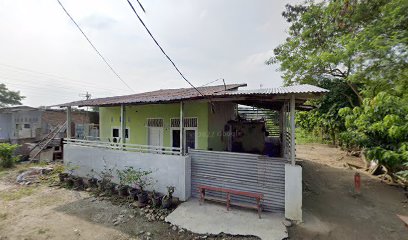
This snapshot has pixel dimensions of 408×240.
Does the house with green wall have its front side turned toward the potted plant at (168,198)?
yes

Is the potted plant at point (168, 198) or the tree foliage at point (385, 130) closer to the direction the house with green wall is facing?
the potted plant

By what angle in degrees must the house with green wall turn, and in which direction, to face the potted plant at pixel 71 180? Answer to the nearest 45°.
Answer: approximately 45° to its right

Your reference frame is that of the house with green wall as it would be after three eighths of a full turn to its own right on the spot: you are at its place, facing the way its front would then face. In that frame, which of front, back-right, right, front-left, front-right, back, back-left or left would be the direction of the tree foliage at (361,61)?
right

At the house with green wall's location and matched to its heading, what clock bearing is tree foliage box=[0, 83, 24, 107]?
The tree foliage is roughly at 3 o'clock from the house with green wall.

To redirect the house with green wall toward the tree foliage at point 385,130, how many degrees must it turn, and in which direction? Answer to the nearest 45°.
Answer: approximately 135° to its left

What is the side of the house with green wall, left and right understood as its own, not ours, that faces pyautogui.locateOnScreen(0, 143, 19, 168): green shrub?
right

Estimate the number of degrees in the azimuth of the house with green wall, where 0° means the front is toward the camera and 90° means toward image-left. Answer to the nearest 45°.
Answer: approximately 45°
